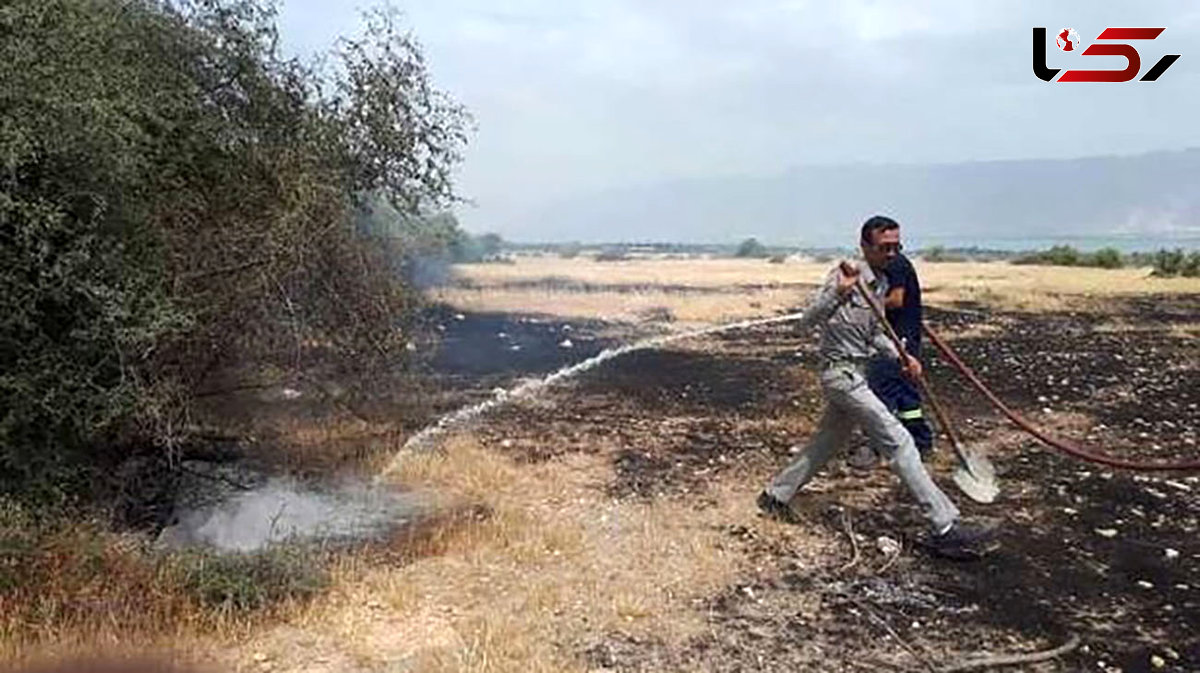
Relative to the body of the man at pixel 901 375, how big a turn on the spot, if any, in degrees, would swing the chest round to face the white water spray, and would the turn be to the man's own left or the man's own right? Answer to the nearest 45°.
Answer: approximately 45° to the man's own right

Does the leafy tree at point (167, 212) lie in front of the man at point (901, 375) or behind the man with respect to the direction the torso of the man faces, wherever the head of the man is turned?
in front
